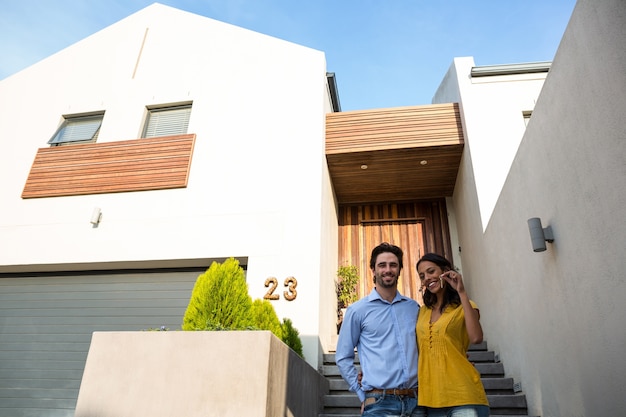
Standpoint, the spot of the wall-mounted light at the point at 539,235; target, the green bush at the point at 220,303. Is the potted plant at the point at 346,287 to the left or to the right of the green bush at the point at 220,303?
right

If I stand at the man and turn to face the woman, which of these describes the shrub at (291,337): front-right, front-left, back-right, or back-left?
back-left

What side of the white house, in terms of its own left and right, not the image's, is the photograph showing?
front

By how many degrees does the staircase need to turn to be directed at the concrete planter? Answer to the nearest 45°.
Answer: approximately 45° to its right

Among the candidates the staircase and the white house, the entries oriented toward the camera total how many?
2

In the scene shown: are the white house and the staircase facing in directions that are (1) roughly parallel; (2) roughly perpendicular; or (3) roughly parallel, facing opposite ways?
roughly parallel

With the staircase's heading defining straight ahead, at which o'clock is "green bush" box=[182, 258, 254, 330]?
The green bush is roughly at 2 o'clock from the staircase.

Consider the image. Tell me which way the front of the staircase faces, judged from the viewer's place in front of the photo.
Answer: facing the viewer

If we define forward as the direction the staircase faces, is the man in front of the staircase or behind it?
in front

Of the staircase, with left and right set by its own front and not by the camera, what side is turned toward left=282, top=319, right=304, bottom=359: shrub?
right
